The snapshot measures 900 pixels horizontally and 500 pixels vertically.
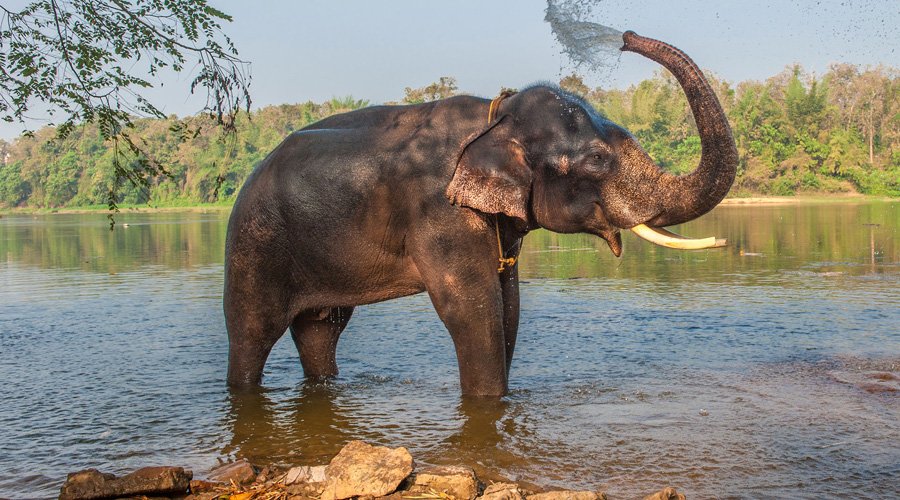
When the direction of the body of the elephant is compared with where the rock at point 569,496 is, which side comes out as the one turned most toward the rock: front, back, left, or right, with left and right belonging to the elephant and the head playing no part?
right

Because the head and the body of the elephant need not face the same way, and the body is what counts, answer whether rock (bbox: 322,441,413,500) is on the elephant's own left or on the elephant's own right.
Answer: on the elephant's own right

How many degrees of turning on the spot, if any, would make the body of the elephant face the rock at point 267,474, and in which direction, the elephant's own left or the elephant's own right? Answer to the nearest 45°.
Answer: approximately 135° to the elephant's own right

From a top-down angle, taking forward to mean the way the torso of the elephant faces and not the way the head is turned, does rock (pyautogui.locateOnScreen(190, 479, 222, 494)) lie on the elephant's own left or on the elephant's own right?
on the elephant's own right

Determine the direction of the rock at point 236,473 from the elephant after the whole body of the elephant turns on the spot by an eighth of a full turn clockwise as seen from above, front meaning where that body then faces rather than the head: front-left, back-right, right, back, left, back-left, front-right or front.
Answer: right

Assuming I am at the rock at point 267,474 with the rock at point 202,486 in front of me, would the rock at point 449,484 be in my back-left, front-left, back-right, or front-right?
back-left

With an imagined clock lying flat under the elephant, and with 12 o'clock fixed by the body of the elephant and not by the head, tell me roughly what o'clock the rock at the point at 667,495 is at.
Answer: The rock is roughly at 2 o'clock from the elephant.

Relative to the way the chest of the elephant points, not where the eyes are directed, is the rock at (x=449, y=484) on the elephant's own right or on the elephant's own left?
on the elephant's own right

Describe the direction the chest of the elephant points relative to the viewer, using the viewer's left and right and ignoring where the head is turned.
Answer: facing to the right of the viewer
